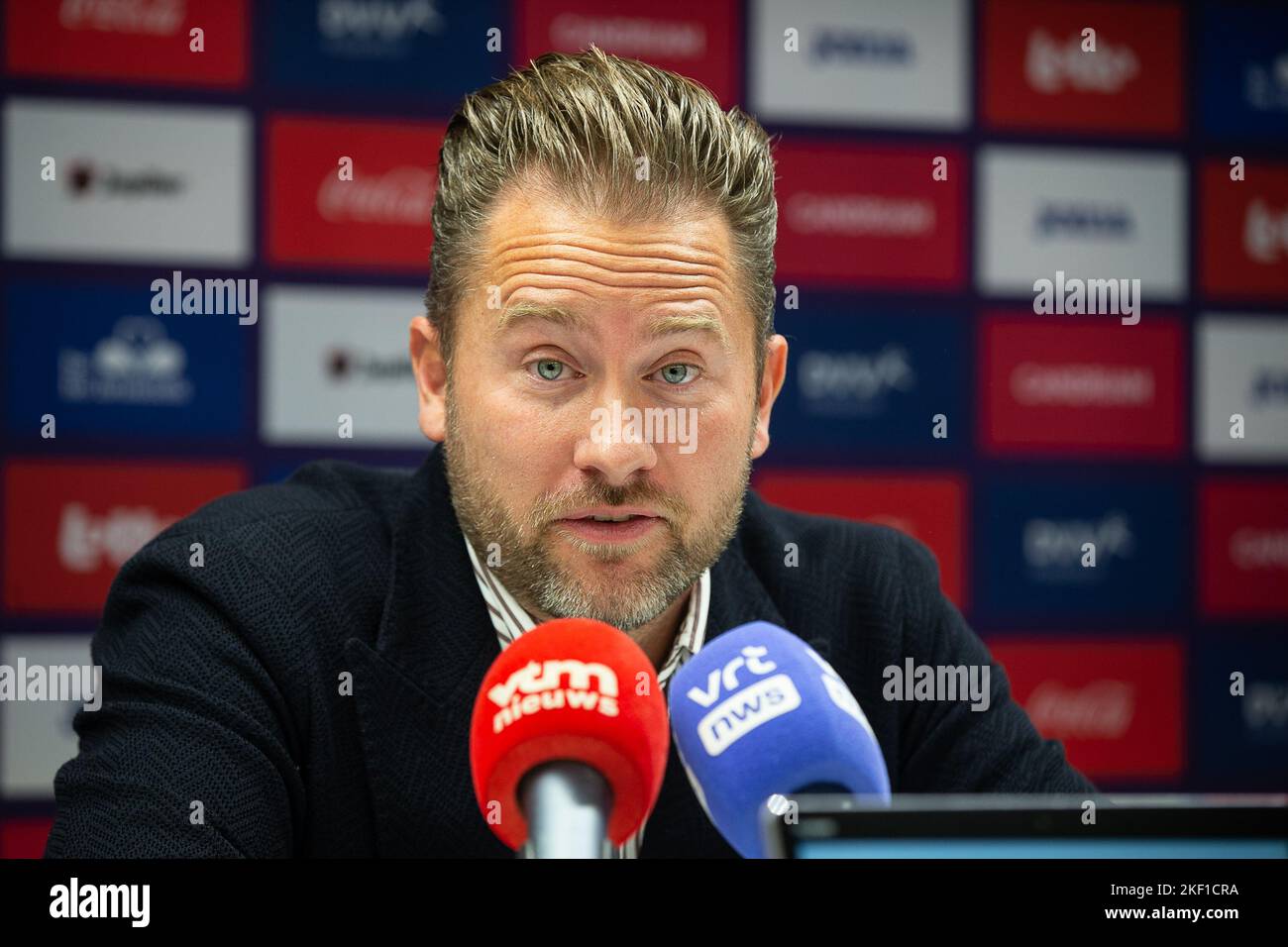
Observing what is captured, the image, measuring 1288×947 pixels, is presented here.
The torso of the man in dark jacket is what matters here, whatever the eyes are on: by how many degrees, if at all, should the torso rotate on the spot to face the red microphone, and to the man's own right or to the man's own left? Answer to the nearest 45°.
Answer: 0° — they already face it

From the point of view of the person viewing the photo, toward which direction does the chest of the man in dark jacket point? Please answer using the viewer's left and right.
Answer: facing the viewer

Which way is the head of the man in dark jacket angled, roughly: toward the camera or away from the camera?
toward the camera
